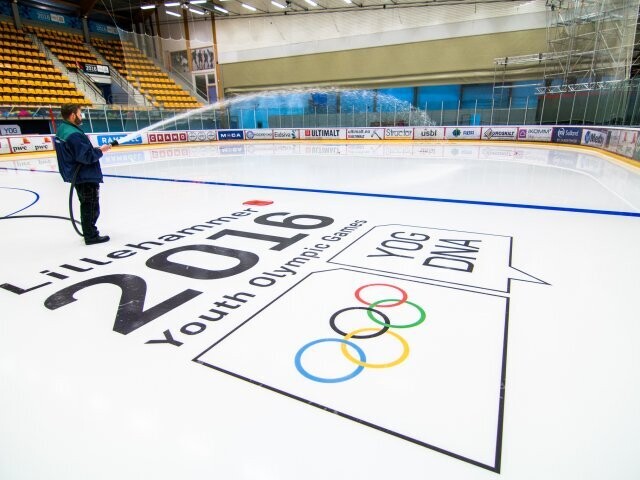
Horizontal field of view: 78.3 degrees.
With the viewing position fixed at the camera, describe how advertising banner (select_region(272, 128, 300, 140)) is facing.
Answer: facing the viewer

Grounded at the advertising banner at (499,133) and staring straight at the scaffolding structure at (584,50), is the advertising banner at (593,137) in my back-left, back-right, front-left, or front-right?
front-right

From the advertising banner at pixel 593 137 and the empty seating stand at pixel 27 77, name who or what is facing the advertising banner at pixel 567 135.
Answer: the empty seating stand

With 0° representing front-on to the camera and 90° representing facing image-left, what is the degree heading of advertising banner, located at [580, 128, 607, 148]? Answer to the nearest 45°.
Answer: approximately 45°

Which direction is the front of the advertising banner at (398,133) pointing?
toward the camera

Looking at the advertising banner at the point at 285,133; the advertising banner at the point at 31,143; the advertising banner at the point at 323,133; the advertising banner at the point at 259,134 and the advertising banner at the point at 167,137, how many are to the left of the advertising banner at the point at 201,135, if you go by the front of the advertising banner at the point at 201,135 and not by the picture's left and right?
3

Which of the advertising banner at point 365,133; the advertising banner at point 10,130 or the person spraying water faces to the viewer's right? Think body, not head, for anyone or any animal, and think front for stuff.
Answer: the person spraying water

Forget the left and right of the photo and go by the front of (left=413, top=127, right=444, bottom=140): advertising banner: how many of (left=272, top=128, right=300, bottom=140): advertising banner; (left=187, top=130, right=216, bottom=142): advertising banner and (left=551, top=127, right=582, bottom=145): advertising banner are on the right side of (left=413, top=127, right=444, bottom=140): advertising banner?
2

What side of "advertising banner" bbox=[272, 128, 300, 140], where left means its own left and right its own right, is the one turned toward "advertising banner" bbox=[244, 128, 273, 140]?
right

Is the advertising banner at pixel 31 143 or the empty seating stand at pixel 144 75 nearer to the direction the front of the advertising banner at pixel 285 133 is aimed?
the advertising banner

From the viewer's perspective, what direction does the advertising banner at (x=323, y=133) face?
toward the camera

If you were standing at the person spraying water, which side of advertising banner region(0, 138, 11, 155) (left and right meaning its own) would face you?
front

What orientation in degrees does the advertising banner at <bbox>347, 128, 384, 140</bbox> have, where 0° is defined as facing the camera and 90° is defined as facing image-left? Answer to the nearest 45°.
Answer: approximately 0°

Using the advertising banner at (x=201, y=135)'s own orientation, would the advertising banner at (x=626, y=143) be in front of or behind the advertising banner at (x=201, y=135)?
in front
